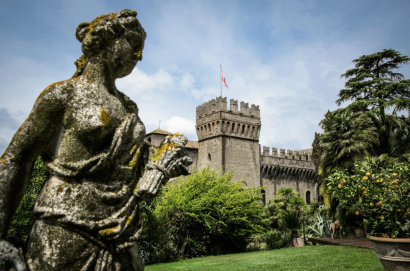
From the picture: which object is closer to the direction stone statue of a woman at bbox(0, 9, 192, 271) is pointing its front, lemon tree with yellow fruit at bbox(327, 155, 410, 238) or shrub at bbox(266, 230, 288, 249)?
the lemon tree with yellow fruit

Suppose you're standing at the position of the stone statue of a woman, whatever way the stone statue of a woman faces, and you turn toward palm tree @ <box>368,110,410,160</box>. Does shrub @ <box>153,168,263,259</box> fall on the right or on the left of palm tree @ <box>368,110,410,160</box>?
left

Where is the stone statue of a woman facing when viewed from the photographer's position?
facing the viewer and to the right of the viewer

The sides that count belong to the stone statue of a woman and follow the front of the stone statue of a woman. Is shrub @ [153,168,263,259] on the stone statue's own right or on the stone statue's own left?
on the stone statue's own left

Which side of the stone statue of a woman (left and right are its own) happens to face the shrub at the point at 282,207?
left

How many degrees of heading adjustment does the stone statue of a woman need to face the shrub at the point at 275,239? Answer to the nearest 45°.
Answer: approximately 90° to its left

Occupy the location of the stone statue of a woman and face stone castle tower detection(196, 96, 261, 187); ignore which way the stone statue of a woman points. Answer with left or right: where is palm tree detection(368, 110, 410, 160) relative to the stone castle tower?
right

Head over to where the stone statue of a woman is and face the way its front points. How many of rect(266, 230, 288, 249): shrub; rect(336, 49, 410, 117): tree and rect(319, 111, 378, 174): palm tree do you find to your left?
3

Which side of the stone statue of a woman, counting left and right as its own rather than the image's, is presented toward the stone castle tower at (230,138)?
left
